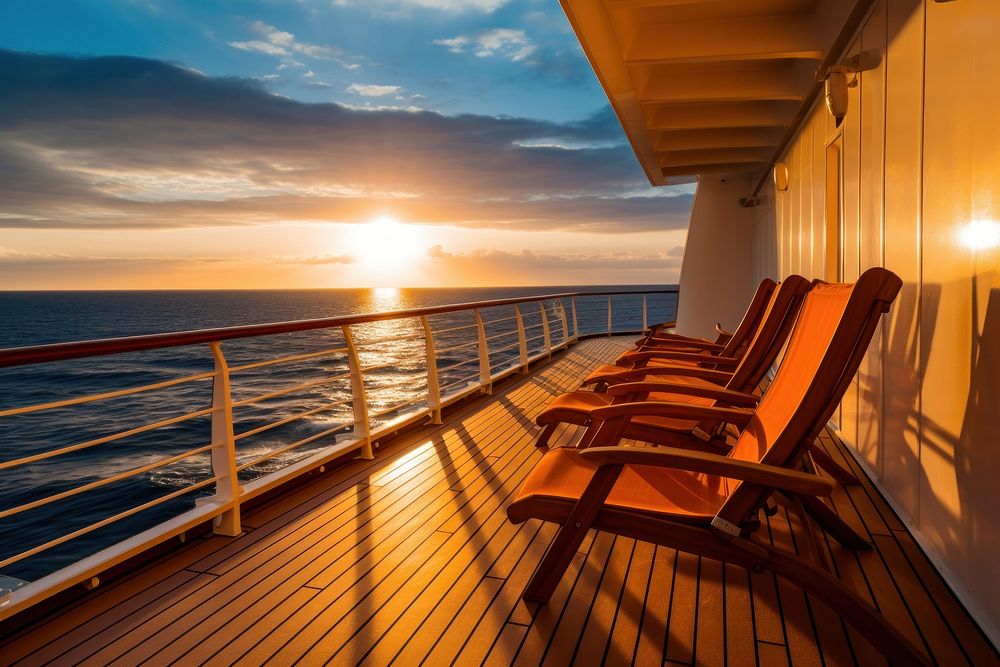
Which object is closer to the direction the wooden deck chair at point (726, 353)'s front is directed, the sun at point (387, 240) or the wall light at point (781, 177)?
the sun

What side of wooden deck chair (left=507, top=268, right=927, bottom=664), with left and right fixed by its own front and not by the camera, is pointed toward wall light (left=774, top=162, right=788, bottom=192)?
right

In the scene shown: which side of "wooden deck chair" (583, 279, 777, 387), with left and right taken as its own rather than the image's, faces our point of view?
left

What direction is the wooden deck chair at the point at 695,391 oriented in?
to the viewer's left

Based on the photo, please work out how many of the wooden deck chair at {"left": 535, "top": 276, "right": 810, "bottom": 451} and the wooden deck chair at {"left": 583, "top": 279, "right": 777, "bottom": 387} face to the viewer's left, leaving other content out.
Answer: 2

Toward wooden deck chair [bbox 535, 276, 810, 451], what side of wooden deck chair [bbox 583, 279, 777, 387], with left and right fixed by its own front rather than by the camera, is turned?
left

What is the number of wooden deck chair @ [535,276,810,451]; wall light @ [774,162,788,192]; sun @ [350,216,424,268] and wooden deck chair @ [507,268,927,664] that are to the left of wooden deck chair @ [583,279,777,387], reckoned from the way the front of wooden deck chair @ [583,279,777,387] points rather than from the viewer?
2

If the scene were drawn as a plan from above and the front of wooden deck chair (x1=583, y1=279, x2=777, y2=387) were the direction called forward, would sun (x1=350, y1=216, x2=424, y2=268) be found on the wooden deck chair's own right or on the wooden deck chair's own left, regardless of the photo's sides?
on the wooden deck chair's own right

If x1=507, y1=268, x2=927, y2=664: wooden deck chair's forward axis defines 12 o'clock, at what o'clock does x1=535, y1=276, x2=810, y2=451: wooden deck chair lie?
x1=535, y1=276, x2=810, y2=451: wooden deck chair is roughly at 3 o'clock from x1=507, y1=268, x2=927, y2=664: wooden deck chair.

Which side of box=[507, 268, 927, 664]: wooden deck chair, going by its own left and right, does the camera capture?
left
